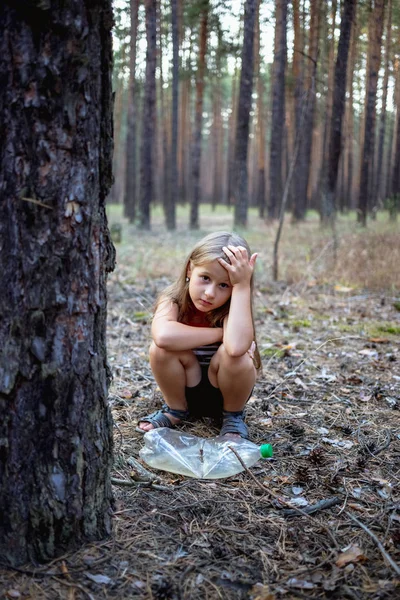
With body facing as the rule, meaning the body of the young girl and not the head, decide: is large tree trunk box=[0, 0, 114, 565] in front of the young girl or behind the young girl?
in front

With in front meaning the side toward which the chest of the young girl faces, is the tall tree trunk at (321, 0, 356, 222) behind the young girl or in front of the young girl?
behind

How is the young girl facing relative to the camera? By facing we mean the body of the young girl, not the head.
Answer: toward the camera

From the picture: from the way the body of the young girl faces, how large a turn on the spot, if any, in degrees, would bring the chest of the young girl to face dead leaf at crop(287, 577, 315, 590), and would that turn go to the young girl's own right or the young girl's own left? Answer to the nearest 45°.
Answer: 0° — they already face it

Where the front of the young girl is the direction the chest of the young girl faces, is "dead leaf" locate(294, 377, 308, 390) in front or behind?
behind

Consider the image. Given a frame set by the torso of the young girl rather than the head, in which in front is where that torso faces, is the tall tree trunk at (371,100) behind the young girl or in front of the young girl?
behind

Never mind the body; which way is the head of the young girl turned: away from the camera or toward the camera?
toward the camera

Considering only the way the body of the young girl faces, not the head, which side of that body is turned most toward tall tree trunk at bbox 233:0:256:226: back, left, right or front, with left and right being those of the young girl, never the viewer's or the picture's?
back

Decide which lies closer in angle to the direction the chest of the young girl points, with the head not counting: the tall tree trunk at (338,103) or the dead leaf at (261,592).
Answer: the dead leaf

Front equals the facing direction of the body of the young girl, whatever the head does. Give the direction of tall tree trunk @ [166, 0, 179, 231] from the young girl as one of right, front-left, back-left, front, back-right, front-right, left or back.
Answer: back

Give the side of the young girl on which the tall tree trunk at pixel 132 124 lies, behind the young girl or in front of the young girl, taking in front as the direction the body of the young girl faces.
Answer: behind
